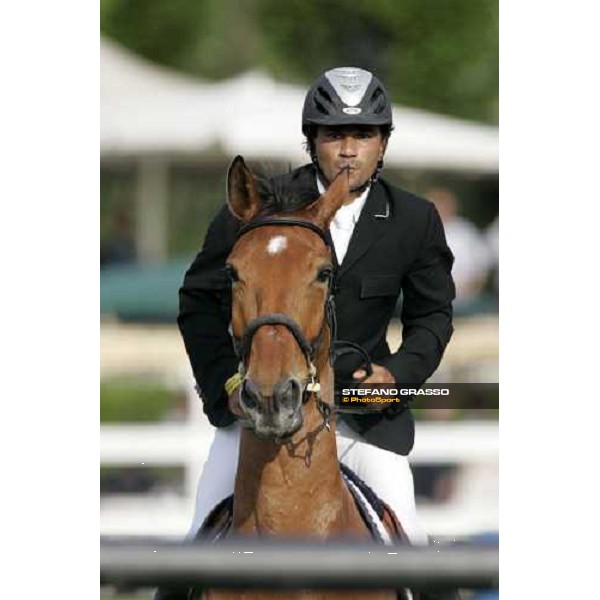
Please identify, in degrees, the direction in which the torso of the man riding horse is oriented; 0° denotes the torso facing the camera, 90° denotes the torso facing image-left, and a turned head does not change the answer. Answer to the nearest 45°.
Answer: approximately 0°

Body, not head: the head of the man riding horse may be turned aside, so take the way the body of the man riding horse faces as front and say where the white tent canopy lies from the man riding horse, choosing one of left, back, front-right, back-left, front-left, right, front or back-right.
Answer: back

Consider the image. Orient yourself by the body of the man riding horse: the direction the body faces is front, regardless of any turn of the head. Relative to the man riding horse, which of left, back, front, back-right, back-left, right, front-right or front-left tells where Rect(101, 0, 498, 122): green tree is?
back

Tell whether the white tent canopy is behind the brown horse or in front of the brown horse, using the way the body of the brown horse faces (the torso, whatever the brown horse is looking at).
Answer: behind
